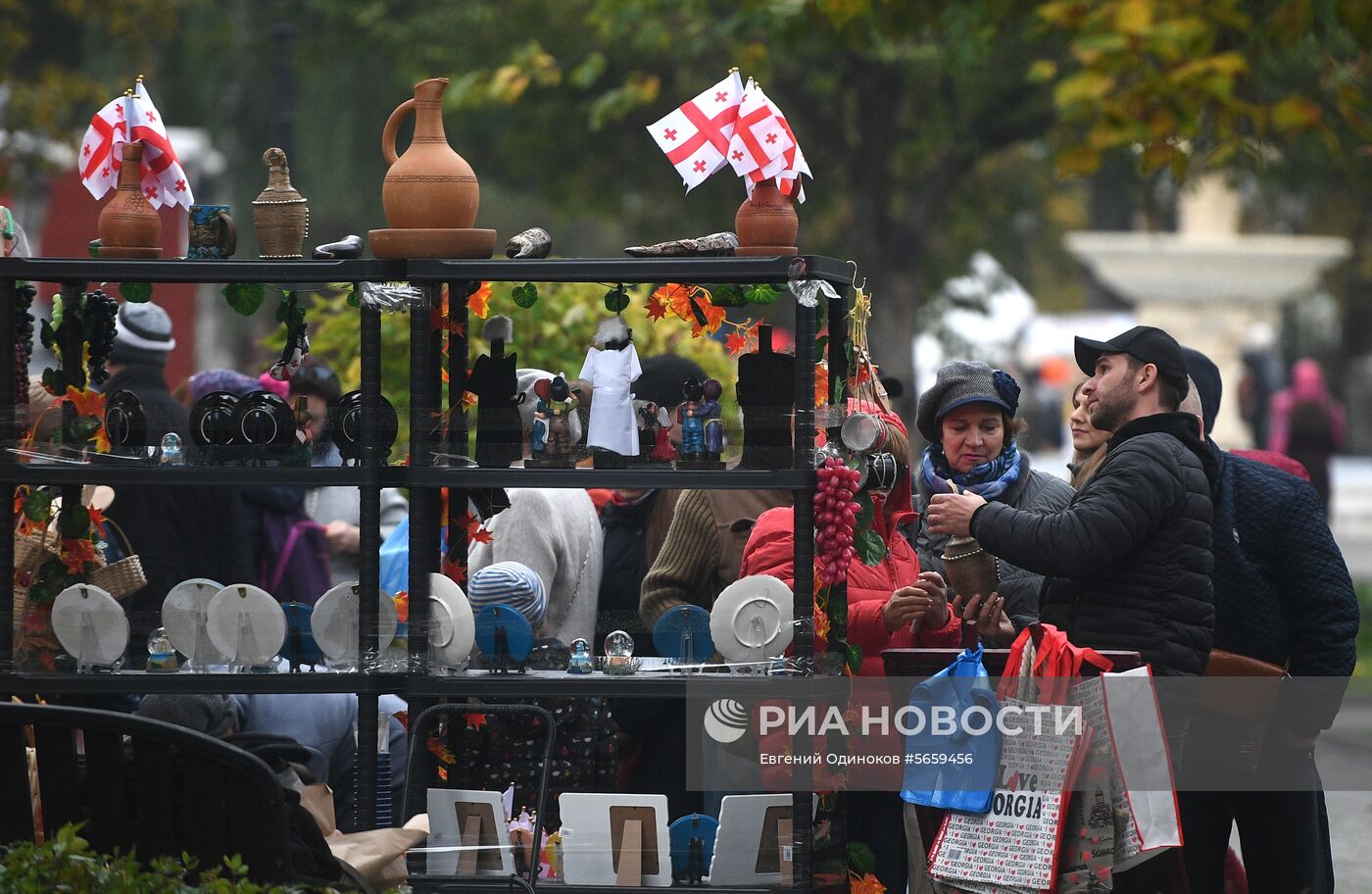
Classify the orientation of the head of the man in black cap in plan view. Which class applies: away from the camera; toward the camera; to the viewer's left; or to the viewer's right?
to the viewer's left

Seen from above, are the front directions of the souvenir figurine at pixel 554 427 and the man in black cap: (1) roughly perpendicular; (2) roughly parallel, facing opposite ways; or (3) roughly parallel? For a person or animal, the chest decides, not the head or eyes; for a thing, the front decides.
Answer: roughly perpendicular

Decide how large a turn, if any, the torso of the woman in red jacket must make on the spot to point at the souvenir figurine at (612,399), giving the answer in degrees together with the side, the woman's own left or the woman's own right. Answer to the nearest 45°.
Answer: approximately 90° to the woman's own right

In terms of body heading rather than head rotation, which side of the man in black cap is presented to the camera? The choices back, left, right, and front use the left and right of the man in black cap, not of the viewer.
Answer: left

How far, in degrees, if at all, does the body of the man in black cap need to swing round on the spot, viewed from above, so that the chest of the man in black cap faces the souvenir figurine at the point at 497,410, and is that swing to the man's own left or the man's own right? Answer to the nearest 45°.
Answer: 0° — they already face it

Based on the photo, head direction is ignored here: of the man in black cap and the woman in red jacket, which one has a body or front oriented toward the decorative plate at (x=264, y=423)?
the man in black cap

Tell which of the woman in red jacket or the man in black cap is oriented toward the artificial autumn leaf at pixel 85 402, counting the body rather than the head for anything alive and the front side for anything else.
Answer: the man in black cap

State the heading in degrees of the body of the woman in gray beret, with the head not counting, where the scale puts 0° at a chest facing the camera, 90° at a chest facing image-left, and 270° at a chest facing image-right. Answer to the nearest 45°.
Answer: approximately 0°

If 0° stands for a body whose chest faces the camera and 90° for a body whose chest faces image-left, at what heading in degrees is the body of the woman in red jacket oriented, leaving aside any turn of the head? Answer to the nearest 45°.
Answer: approximately 315°
